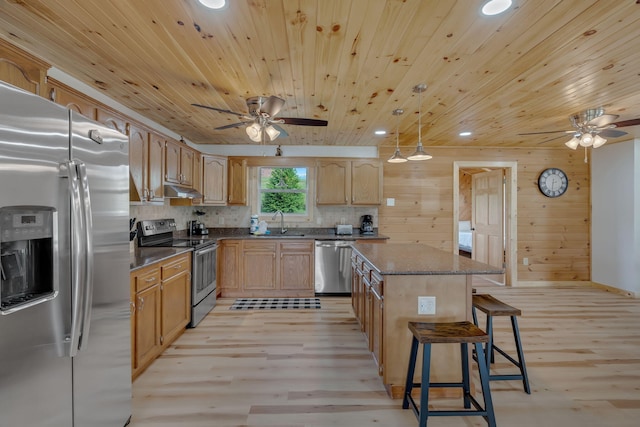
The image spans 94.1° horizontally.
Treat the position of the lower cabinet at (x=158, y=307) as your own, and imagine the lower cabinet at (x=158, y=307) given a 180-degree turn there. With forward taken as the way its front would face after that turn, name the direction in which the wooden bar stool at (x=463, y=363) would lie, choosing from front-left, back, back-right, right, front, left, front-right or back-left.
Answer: back

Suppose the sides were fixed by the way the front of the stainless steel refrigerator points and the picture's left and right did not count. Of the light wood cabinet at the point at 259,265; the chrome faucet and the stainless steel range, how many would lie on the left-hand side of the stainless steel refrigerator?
3

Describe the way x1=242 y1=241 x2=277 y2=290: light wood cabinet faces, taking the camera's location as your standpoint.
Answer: facing the viewer

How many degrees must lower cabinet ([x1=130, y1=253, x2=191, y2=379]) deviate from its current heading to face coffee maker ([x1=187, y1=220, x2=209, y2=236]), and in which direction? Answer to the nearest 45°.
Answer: approximately 135° to its left

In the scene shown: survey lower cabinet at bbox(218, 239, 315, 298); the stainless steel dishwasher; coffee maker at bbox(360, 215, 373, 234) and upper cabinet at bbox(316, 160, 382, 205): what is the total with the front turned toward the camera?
4

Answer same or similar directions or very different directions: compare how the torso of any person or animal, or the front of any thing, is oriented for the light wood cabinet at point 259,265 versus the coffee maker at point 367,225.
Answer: same or similar directions

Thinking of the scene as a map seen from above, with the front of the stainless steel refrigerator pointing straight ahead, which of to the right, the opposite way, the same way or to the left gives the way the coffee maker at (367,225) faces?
to the right

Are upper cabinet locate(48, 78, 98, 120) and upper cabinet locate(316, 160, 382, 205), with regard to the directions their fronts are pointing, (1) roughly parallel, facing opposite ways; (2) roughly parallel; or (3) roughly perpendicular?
roughly perpendicular

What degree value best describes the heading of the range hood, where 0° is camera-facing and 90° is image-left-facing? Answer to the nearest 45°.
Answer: approximately 315°

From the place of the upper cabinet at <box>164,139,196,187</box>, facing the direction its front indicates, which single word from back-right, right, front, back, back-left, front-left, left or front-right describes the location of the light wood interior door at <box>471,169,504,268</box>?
front-left

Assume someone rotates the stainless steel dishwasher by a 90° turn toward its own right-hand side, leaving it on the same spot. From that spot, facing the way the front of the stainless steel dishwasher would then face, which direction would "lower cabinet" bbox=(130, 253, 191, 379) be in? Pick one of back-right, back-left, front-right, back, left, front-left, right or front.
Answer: front-left

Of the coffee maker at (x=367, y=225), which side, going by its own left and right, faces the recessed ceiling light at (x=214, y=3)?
front

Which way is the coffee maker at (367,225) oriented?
toward the camera

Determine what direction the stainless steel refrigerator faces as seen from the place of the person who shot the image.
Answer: facing the viewer and to the right of the viewer

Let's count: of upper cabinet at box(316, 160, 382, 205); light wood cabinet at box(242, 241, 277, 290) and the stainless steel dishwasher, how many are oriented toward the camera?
3

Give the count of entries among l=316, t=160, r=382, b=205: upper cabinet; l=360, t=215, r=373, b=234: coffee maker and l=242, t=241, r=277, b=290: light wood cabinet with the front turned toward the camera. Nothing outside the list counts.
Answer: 3
